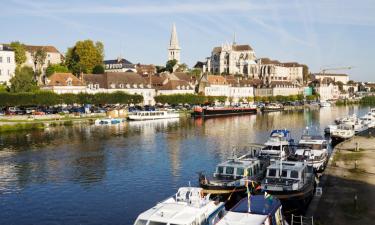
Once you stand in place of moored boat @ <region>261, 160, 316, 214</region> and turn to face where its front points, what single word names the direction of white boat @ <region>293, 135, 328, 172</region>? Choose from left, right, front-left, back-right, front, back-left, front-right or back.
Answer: back-right

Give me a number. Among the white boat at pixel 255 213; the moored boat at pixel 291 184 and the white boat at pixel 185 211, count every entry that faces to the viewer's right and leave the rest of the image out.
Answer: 0

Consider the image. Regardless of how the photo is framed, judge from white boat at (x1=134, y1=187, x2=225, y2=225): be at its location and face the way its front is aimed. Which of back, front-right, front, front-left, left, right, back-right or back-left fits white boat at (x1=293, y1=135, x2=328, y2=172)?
back

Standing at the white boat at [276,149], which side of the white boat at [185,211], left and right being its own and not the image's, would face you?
back

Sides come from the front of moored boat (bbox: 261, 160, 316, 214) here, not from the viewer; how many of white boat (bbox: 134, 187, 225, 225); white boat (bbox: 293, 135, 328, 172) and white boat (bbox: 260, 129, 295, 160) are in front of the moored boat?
1

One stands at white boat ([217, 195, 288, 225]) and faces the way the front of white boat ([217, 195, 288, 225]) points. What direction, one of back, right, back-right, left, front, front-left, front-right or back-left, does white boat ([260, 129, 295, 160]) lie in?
back-right

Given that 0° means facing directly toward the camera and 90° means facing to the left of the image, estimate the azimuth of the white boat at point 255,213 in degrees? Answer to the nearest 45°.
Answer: approximately 45°

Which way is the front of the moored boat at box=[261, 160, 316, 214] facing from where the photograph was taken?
facing the viewer and to the left of the viewer

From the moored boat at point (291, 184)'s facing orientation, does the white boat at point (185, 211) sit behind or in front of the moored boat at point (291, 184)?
in front

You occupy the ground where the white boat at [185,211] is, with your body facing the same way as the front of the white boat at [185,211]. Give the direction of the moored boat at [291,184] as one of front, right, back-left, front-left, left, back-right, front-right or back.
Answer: back

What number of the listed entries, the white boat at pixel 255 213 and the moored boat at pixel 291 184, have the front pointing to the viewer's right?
0

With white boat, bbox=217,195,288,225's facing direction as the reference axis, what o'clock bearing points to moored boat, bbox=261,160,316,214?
The moored boat is roughly at 5 o'clock from the white boat.

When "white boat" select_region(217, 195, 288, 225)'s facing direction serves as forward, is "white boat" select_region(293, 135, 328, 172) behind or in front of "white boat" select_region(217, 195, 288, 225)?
behind

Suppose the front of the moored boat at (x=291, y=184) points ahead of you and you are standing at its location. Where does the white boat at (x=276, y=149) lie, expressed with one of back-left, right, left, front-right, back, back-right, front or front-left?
back-right
